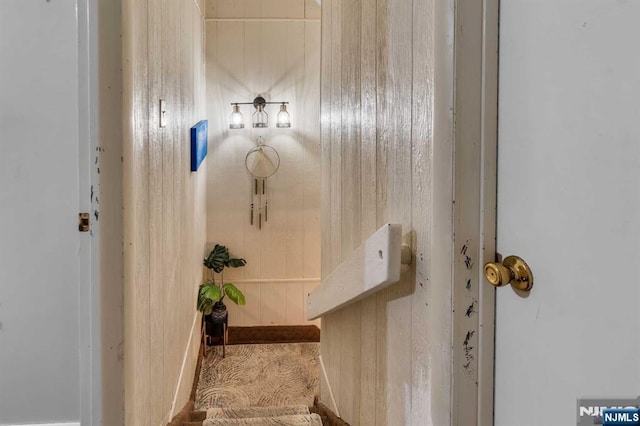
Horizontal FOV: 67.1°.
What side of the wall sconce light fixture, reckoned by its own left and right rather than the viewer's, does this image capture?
front

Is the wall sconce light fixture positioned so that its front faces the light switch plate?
yes

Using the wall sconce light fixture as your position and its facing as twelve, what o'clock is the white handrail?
The white handrail is roughly at 12 o'clock from the wall sconce light fixture.

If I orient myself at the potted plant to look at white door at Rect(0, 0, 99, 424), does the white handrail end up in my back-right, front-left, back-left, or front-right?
front-left

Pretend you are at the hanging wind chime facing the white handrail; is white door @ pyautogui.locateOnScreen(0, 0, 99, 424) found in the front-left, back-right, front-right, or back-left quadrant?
front-right

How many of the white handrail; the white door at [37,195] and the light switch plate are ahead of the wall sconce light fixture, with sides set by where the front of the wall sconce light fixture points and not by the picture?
3

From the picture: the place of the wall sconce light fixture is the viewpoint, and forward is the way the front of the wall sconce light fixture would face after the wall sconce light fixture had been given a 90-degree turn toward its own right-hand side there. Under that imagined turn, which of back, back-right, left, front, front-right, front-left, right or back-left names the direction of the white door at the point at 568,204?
left
